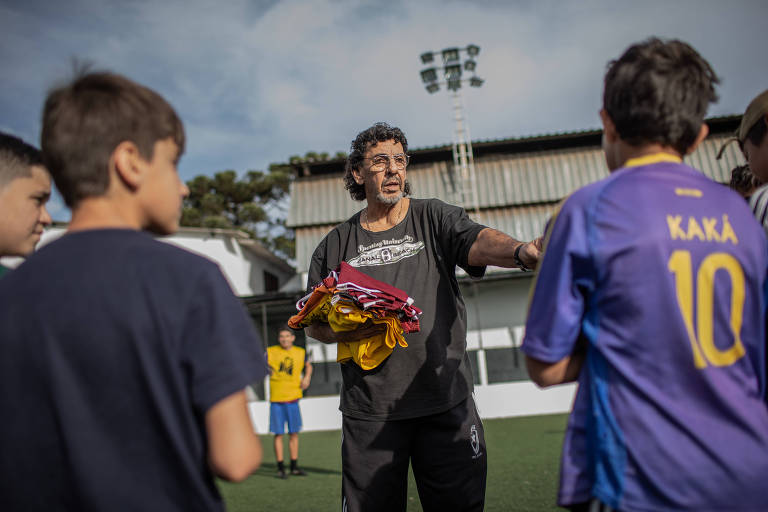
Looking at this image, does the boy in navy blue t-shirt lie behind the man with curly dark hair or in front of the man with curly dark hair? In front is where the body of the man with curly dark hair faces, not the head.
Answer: in front

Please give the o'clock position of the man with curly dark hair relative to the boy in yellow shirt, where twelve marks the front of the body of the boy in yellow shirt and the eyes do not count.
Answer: The man with curly dark hair is roughly at 12 o'clock from the boy in yellow shirt.

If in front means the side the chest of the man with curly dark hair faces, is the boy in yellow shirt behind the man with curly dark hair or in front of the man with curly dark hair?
behind

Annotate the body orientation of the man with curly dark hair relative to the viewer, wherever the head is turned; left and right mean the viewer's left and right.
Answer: facing the viewer

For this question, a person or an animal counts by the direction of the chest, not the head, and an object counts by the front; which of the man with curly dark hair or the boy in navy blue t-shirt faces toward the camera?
the man with curly dark hair

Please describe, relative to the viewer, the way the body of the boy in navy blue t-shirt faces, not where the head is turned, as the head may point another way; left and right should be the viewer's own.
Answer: facing away from the viewer and to the right of the viewer

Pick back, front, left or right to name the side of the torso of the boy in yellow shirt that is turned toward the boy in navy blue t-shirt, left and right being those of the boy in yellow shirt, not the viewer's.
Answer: front

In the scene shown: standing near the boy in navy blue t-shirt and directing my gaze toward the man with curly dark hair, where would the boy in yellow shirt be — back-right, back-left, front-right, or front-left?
front-left

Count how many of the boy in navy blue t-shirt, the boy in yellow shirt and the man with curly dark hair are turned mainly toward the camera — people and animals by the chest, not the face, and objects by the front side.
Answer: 2

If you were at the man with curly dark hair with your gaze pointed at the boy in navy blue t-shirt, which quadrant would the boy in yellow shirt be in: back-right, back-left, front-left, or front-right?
back-right

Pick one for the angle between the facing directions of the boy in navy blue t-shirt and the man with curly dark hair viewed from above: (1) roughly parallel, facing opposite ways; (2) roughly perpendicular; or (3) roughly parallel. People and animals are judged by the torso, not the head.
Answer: roughly parallel, facing opposite ways
